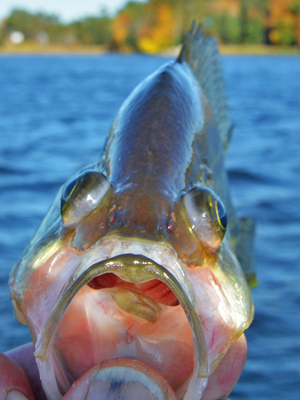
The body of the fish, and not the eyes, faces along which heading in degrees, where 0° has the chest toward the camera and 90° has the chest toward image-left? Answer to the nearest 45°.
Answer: approximately 0°
